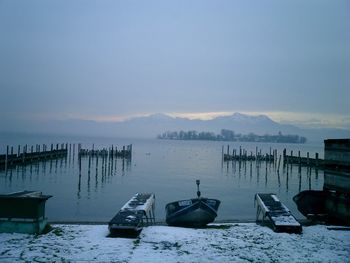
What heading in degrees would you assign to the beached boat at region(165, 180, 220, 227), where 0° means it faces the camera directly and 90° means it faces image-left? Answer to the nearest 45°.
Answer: approximately 0°
